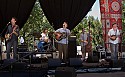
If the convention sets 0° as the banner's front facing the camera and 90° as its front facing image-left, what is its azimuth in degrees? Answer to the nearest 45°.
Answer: approximately 0°

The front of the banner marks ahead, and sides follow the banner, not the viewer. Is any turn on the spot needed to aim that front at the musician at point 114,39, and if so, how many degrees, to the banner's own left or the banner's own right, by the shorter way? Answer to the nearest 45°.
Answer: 0° — it already faces them

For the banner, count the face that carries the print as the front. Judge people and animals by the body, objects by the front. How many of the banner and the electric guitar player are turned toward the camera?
2

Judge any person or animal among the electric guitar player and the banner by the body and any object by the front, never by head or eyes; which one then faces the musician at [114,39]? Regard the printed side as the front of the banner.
the banner

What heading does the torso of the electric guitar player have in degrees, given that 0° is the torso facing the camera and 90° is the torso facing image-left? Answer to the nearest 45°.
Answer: approximately 0°
